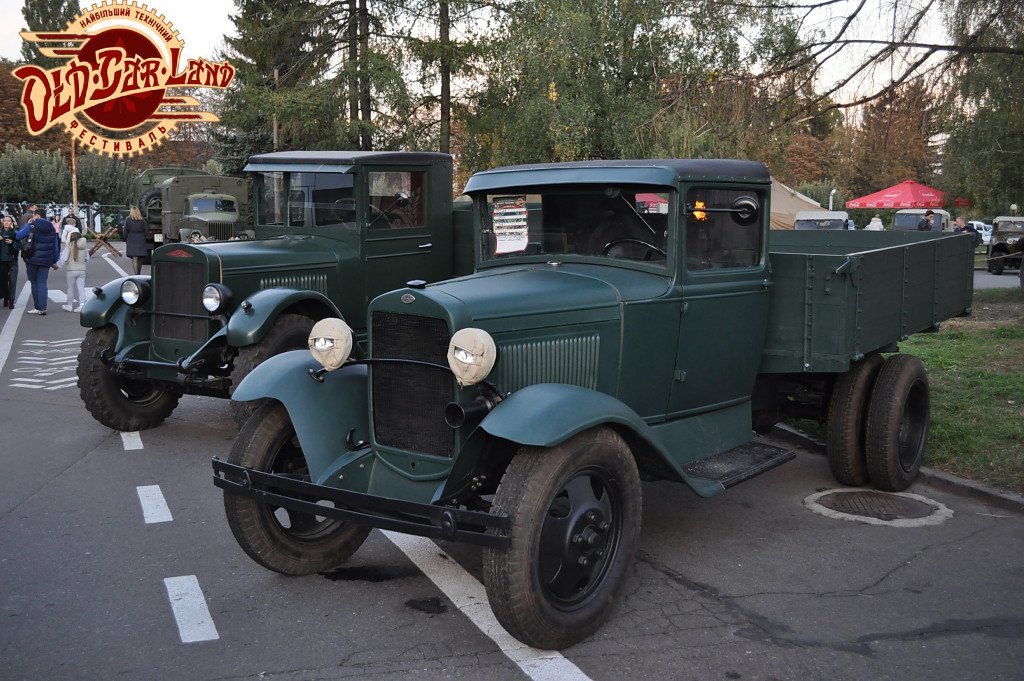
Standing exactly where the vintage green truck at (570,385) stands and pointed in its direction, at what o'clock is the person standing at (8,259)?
The person standing is roughly at 3 o'clock from the vintage green truck.

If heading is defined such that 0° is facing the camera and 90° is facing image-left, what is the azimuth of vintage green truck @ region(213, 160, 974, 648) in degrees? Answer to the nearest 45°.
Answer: approximately 45°

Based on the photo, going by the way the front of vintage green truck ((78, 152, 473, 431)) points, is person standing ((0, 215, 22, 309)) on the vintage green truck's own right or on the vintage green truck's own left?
on the vintage green truck's own right

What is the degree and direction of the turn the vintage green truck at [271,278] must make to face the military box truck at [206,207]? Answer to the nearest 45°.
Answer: approximately 135° to its right

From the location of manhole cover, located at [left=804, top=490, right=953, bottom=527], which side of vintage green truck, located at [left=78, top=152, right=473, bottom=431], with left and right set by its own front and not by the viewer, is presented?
left

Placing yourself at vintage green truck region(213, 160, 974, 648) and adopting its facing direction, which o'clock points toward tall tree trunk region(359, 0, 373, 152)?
The tall tree trunk is roughly at 4 o'clock from the vintage green truck.

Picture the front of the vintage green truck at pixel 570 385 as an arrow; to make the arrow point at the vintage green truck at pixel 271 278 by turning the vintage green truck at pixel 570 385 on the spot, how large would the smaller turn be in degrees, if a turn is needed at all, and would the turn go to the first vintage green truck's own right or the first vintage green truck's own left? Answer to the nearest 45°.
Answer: approximately 90° to the first vintage green truck's own right

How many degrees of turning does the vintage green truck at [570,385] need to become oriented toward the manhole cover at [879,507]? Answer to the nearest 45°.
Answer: approximately 180°

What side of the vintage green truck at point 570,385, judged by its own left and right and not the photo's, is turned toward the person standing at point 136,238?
right

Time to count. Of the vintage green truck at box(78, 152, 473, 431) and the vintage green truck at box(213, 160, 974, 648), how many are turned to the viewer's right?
0

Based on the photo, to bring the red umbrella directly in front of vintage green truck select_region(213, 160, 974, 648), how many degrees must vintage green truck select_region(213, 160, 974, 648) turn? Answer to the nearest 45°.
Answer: approximately 135° to its right

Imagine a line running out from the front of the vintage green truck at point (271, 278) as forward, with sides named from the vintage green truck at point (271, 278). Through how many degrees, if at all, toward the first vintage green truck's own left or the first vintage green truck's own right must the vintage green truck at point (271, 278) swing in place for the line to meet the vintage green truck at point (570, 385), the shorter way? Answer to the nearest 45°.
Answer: approximately 45° to the first vintage green truck's own left

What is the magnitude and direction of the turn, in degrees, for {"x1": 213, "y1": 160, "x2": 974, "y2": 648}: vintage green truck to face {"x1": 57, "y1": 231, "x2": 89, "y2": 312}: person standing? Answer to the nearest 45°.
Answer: approximately 90° to its right
